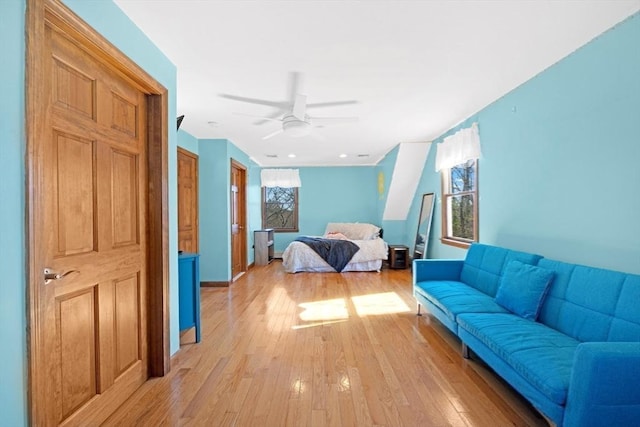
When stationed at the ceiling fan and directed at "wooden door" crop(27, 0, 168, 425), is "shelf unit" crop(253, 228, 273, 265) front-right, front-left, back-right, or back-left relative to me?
back-right

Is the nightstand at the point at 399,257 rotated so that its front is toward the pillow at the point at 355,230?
no

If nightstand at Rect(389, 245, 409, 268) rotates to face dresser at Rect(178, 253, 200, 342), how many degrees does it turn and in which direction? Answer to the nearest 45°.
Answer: approximately 45° to its right

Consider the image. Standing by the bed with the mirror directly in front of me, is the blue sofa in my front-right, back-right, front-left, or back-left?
front-right

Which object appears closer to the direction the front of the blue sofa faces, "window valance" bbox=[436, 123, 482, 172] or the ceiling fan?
the ceiling fan

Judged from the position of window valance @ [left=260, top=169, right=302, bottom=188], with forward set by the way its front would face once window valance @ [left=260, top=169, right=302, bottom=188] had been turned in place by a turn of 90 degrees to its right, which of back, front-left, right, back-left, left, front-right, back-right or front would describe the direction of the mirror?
back-left

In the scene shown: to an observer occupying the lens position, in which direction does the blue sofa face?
facing the viewer and to the left of the viewer

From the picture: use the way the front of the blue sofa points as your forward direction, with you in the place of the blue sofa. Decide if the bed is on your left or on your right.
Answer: on your right

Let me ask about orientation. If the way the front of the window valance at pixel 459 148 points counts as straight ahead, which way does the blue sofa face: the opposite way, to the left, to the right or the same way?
the same way

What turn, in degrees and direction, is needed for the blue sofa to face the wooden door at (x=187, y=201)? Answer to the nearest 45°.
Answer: approximately 45° to its right

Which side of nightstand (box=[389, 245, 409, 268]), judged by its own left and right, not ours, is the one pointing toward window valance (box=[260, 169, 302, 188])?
right

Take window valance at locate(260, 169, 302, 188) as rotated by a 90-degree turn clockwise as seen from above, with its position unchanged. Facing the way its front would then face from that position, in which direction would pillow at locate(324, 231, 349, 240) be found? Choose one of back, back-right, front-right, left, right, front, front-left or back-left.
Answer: back-left

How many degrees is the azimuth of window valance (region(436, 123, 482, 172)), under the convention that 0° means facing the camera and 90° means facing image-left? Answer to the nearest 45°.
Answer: approximately 45°

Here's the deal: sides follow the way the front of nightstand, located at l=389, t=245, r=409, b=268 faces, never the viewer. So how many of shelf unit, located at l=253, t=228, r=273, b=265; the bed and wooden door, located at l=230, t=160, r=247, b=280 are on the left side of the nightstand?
0

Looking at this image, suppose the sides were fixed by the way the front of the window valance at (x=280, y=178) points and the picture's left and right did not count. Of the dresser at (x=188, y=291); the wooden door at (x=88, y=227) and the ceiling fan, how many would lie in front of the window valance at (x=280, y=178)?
3

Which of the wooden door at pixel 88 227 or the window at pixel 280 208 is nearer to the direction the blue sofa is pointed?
the wooden door

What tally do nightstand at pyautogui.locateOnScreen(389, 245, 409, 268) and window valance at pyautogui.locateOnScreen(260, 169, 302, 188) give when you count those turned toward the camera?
2

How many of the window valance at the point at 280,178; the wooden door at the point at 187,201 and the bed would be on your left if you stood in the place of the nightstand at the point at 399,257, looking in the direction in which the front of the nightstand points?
0

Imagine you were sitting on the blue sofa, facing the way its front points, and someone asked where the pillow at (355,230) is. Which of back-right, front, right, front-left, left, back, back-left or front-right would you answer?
right

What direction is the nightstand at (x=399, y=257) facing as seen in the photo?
toward the camera
